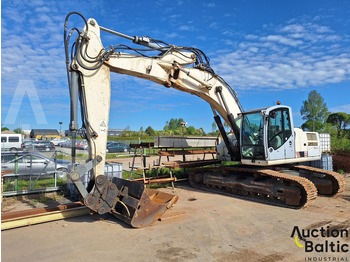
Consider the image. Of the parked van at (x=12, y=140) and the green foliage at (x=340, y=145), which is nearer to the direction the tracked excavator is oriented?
the parked van

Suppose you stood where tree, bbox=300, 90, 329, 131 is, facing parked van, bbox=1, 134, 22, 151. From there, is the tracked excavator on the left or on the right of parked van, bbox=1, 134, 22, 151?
left

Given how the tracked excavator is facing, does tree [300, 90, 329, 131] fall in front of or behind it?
behind

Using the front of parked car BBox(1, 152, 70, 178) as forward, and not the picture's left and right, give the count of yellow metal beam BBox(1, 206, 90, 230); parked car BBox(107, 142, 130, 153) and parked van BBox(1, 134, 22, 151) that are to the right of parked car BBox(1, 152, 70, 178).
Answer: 1
